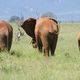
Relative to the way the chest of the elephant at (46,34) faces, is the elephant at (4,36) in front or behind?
in front

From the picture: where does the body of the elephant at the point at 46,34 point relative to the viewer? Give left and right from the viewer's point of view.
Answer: facing away from the viewer and to the left of the viewer
